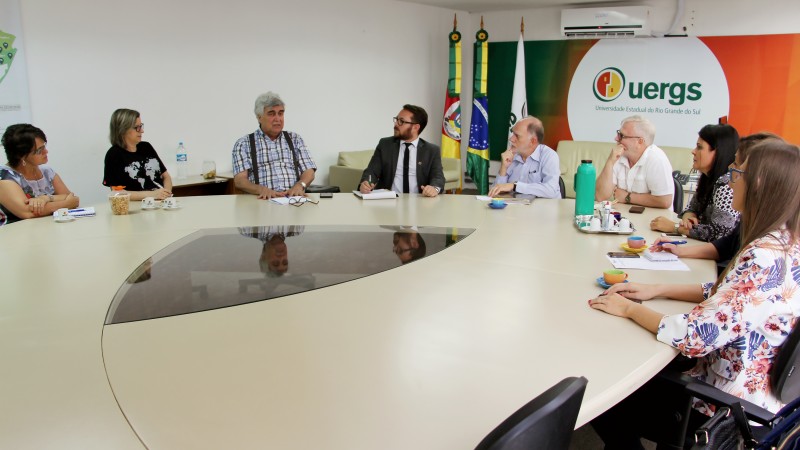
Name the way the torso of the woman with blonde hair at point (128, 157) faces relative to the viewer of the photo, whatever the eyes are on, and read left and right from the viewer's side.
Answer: facing the viewer and to the right of the viewer

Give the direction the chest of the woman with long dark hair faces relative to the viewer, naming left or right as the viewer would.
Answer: facing to the left of the viewer

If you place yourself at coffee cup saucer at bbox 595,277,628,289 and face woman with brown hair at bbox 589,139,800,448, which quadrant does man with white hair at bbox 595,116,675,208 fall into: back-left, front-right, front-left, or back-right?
back-left

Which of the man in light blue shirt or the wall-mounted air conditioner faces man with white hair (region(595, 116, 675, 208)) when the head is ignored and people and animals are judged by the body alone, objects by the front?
the wall-mounted air conditioner

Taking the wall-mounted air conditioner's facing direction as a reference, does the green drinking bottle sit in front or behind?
in front

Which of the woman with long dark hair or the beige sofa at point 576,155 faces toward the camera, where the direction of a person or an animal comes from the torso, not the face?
the beige sofa

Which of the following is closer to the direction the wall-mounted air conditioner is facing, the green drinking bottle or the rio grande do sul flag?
the green drinking bottle

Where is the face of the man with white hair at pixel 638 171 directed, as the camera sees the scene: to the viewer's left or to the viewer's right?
to the viewer's left

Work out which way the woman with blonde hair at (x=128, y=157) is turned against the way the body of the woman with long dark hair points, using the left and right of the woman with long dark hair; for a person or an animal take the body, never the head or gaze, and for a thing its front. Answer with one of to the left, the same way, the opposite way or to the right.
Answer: the opposite way

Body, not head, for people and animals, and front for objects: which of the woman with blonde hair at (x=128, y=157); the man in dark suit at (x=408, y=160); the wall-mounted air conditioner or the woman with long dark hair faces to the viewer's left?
the woman with long dark hair

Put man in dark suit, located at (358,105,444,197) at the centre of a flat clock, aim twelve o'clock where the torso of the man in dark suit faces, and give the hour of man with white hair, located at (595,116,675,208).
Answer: The man with white hair is roughly at 10 o'clock from the man in dark suit.

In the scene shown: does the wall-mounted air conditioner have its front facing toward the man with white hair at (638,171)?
yes

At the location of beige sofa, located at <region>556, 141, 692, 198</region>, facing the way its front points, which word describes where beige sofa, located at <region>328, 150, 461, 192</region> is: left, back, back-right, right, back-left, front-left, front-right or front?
front-right

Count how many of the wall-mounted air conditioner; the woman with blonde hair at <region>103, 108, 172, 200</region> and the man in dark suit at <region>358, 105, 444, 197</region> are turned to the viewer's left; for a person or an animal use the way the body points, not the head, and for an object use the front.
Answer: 0

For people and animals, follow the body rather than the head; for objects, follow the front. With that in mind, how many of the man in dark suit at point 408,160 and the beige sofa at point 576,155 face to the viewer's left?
0

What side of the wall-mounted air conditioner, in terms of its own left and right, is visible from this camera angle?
front

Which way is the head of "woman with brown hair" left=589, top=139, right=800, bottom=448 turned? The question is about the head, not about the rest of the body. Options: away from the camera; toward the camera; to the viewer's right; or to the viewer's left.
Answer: to the viewer's left

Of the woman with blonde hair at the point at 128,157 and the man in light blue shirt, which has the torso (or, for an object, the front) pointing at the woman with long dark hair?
the woman with blonde hair

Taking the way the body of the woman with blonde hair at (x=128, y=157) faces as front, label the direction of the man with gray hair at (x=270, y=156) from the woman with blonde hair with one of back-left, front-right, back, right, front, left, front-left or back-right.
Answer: front-left

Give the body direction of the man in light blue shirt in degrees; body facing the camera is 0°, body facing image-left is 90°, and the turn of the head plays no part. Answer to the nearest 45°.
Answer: approximately 45°

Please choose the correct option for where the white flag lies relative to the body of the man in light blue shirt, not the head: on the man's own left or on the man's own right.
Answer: on the man's own right

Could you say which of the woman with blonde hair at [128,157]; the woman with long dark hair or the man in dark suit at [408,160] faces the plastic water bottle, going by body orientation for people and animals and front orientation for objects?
the woman with long dark hair

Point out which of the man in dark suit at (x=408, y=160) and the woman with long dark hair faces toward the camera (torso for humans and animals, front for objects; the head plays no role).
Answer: the man in dark suit

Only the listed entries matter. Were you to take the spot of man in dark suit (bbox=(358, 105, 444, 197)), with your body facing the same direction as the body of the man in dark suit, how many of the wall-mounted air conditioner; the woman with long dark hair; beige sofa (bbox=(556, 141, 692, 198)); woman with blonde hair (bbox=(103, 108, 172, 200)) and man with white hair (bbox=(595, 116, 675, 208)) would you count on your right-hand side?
1
